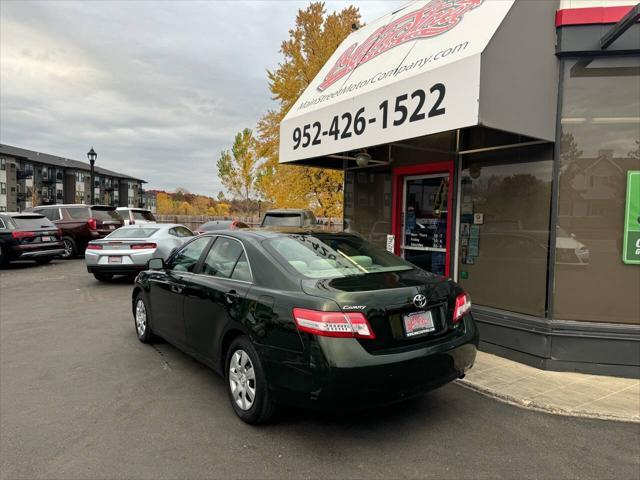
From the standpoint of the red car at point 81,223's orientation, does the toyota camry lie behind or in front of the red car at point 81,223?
behind

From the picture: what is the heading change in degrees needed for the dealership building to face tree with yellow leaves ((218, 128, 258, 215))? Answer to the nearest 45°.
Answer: approximately 90° to its right

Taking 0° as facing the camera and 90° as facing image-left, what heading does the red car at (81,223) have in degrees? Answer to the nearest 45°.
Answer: approximately 135°

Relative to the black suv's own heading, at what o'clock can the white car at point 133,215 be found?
The white car is roughly at 3 o'clock from the black suv.

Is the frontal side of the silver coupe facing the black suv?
no

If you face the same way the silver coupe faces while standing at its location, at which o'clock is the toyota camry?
The toyota camry is roughly at 4 o'clock from the silver coupe.

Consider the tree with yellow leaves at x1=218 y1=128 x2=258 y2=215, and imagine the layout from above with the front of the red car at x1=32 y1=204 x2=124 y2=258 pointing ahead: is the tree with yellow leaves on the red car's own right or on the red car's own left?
on the red car's own right

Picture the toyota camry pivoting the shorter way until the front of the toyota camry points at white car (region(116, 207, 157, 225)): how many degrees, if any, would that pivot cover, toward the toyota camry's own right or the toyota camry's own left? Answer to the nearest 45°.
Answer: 0° — it already faces it

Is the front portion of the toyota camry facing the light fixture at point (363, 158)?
no

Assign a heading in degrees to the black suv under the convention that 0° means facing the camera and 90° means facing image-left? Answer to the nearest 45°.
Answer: approximately 135°

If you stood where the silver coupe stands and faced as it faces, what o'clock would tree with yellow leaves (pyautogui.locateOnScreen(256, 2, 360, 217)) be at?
The tree with yellow leaves is roughly at 12 o'clock from the silver coupe.

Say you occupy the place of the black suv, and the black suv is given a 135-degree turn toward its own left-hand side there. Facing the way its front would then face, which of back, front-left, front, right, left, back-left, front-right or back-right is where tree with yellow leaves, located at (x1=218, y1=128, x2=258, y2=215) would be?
back-left

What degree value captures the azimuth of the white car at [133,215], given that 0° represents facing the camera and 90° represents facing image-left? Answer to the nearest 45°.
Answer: approximately 225°

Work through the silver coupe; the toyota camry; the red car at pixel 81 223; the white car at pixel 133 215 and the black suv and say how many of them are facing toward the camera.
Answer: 0
